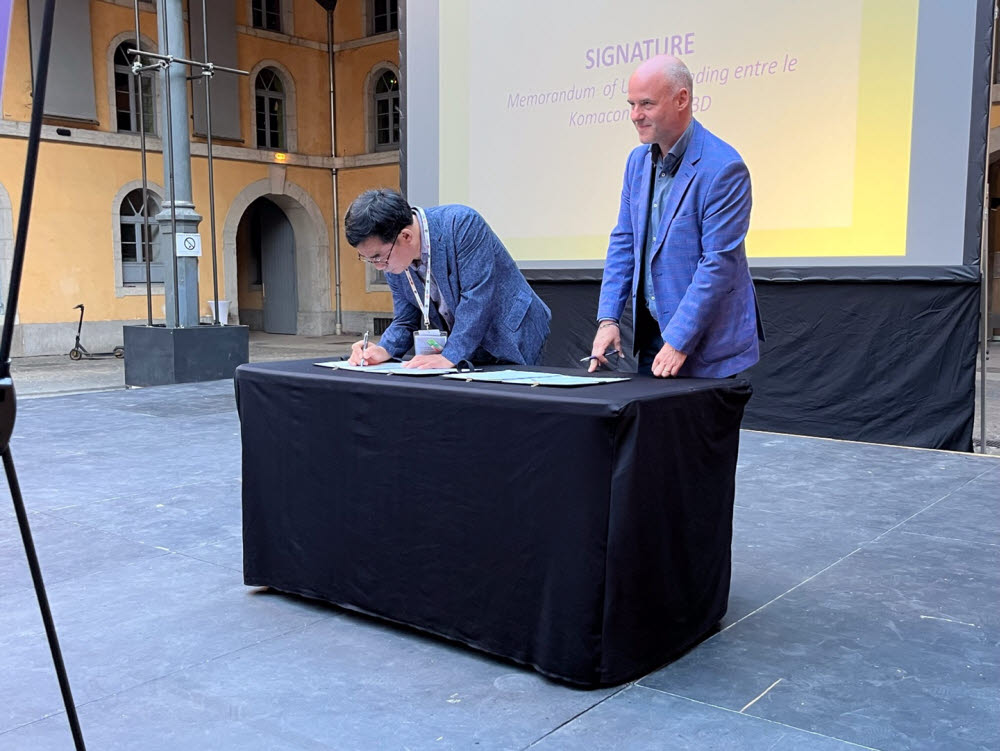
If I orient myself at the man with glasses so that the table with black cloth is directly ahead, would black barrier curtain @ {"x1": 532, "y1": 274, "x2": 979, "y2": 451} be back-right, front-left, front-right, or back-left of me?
back-left

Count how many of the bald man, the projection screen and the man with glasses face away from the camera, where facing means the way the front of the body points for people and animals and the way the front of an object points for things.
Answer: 0

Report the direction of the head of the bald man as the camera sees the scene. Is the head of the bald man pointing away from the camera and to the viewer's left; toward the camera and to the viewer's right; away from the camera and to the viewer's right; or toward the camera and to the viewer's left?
toward the camera and to the viewer's left

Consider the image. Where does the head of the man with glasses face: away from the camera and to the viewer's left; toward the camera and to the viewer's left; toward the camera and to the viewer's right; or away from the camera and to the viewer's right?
toward the camera and to the viewer's left

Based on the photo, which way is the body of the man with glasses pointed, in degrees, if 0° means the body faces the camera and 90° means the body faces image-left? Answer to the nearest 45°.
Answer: approximately 45°

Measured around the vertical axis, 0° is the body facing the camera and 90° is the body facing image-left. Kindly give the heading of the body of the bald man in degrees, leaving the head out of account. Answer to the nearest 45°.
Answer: approximately 45°

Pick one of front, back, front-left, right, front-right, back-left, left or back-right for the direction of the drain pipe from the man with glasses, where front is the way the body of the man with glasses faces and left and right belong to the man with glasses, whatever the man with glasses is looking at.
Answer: back-right

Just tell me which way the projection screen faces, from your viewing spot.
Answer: facing the viewer and to the left of the viewer
